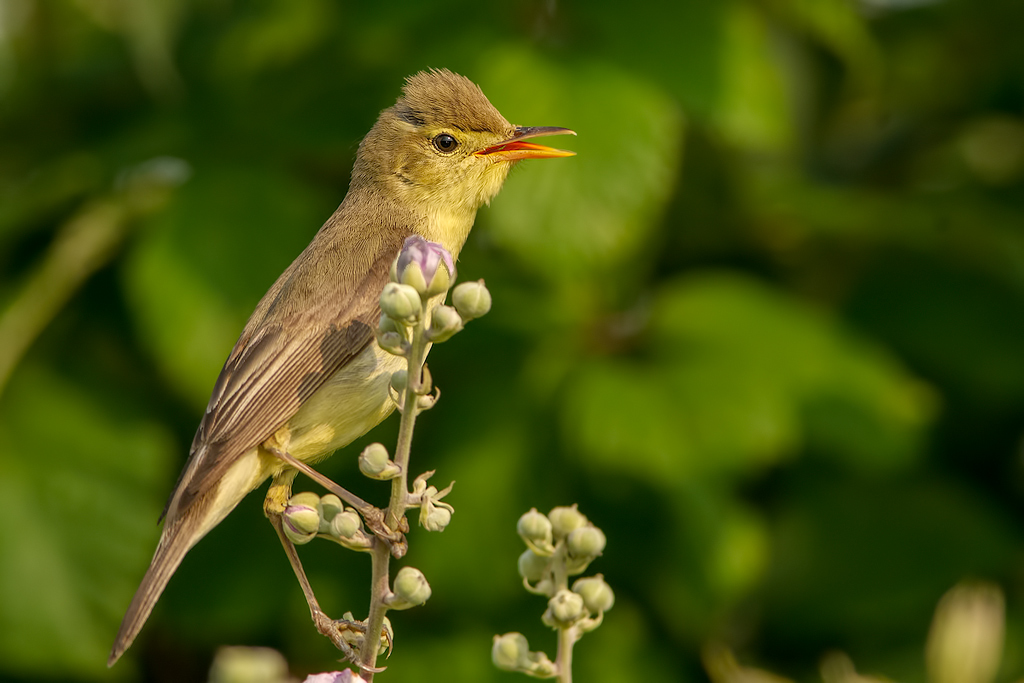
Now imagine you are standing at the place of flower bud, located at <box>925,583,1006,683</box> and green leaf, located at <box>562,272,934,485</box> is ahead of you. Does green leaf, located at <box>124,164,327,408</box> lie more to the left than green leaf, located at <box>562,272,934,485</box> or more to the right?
left

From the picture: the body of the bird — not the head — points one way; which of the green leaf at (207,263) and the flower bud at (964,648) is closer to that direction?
the flower bud

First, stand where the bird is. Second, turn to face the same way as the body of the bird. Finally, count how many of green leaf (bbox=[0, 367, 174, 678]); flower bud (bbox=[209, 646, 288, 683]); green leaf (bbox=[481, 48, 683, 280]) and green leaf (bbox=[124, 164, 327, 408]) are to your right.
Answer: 1

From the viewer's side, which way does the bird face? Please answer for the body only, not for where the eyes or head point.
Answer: to the viewer's right

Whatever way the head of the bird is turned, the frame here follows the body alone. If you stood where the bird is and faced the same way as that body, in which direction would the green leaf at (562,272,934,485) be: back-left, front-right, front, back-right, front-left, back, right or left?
front-left

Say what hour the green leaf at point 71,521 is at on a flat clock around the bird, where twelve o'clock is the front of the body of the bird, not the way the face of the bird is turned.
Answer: The green leaf is roughly at 8 o'clock from the bird.

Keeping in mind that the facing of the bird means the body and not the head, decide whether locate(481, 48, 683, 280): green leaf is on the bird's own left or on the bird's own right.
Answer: on the bird's own left
